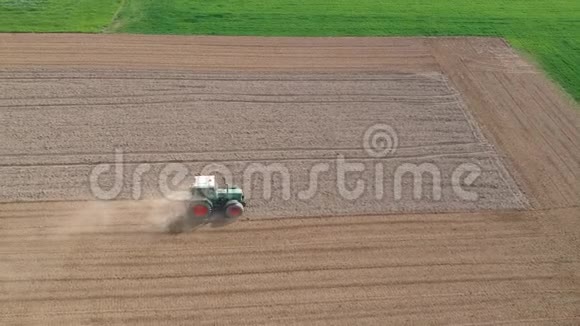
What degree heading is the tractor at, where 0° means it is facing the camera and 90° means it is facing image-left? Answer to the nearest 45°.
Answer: approximately 270°
